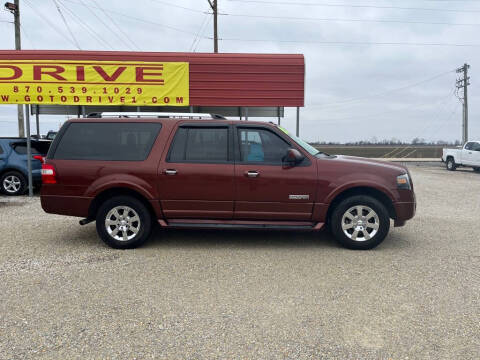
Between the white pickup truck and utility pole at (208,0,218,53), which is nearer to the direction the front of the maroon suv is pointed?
the white pickup truck

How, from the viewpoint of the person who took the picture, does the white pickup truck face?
facing the viewer and to the right of the viewer

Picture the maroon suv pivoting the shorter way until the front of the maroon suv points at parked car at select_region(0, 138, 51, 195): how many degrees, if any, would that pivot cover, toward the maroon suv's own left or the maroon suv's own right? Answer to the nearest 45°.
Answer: approximately 135° to the maroon suv's own left

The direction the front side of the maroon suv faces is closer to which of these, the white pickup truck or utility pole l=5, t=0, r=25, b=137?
the white pickup truck

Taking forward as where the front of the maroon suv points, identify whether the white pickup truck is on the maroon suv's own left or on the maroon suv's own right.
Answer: on the maroon suv's own left

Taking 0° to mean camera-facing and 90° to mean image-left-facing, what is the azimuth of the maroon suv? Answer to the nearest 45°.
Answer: approximately 270°

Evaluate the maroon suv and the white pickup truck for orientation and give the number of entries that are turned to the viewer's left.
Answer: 0

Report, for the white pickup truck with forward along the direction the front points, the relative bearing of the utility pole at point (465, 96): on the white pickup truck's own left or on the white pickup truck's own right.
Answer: on the white pickup truck's own left

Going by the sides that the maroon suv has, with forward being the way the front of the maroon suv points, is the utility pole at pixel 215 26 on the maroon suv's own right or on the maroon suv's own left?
on the maroon suv's own left

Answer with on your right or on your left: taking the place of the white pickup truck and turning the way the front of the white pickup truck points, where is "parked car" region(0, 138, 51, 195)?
on your right

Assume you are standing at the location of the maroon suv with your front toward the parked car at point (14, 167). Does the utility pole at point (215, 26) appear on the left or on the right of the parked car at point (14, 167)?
right
